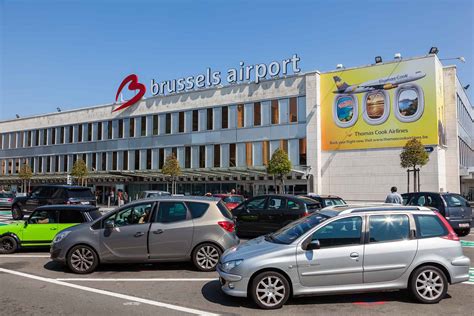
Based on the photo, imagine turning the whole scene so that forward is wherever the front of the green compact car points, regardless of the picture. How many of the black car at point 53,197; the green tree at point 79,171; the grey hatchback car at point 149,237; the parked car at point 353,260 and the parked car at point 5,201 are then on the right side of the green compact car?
3

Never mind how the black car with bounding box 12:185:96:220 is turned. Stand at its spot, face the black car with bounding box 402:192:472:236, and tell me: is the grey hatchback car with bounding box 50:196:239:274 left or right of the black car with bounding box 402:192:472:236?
right

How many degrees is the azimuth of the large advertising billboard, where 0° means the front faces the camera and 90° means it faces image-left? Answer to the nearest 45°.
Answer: approximately 45°

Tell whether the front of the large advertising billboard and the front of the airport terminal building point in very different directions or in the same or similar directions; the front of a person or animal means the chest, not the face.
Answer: same or similar directions

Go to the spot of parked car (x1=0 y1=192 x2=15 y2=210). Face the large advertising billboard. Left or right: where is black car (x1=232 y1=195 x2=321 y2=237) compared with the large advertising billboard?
right

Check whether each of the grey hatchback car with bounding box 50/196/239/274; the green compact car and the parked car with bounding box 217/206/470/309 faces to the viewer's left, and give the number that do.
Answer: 3

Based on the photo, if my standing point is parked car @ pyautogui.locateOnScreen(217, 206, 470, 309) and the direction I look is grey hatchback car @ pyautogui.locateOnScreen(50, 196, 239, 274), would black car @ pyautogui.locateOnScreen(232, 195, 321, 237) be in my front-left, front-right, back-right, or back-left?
front-right

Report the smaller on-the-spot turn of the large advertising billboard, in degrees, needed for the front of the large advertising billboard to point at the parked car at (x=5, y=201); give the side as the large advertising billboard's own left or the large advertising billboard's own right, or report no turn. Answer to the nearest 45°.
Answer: approximately 45° to the large advertising billboard's own right

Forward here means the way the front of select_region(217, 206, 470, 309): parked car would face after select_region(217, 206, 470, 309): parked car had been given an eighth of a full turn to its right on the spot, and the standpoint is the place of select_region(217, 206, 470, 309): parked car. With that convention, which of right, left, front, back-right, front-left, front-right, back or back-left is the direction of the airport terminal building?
front-right

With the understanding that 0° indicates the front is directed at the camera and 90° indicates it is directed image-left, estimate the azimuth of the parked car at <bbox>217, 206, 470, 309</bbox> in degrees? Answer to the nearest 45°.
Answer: approximately 90°

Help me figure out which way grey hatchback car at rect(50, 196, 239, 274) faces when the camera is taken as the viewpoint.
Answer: facing to the left of the viewer

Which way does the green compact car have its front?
to the viewer's left

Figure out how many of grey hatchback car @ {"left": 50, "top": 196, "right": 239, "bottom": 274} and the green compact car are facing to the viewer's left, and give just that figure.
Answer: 2

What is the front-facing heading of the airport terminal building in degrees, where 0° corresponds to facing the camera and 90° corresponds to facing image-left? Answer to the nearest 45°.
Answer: approximately 45°

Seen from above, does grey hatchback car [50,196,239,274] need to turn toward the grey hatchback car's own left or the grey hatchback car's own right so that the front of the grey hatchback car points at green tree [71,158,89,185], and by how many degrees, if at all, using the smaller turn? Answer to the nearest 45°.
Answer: approximately 90° to the grey hatchback car's own right

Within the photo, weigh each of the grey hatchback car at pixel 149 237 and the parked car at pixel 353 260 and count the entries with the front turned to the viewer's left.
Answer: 2
